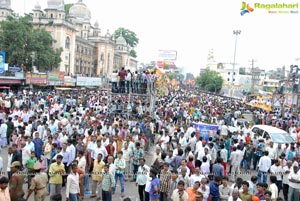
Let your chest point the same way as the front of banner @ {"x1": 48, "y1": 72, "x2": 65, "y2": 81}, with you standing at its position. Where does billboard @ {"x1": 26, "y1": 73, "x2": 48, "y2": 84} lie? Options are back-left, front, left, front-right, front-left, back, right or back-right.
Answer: front-right

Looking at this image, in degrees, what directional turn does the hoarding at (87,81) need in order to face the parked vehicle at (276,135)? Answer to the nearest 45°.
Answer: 0° — it already faces it

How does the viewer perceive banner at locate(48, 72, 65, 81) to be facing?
facing the viewer

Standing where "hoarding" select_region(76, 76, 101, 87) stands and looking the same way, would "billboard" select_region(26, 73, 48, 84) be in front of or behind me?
in front

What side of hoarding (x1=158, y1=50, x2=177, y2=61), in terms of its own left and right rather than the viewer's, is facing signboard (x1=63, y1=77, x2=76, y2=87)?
front

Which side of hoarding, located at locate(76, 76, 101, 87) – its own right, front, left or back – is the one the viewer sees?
front

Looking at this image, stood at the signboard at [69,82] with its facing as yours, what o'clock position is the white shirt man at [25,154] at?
The white shirt man is roughly at 12 o'clock from the signboard.

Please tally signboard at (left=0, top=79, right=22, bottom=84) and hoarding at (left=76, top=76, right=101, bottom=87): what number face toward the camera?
2

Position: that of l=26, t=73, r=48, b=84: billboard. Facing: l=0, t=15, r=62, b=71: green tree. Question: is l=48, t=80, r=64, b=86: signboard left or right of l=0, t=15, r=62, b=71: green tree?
right

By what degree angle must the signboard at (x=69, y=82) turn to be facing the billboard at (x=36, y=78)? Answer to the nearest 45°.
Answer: approximately 45° to its right
